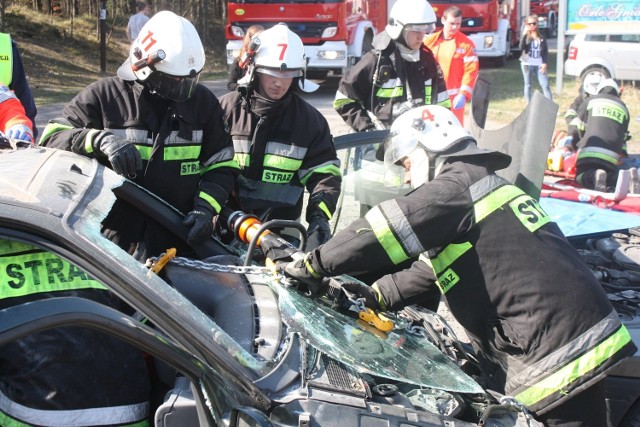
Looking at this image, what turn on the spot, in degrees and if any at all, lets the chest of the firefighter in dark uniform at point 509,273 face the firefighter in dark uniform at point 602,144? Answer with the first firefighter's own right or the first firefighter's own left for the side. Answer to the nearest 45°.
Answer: approximately 90° to the first firefighter's own right

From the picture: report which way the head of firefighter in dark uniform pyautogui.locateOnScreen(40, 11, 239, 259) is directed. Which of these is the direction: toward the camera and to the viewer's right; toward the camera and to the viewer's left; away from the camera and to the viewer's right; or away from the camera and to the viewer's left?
toward the camera and to the viewer's right

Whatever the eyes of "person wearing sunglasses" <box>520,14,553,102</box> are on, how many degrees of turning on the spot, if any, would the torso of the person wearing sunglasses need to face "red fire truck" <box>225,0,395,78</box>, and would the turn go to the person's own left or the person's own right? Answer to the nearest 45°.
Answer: approximately 90° to the person's own right

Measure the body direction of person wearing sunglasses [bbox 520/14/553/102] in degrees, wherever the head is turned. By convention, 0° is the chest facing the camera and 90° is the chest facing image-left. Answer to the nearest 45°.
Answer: approximately 0°

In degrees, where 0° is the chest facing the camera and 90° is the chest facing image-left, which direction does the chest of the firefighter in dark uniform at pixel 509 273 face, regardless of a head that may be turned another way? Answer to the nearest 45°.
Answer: approximately 90°

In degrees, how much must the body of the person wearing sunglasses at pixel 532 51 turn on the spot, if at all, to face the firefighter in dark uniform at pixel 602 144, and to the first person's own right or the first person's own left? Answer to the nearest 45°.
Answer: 0° — they already face them
